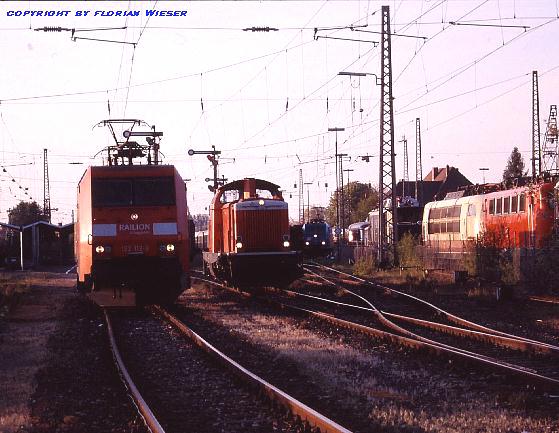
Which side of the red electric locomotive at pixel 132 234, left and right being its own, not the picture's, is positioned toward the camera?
front

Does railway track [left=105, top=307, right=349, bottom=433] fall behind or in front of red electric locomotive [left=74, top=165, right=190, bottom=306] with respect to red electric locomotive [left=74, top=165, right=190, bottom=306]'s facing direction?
in front

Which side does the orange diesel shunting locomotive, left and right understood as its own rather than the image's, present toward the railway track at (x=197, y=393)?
front

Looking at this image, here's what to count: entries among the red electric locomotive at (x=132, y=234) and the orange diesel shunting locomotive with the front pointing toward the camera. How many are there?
2

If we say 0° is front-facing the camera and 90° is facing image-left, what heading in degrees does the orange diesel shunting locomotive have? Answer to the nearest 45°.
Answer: approximately 0°

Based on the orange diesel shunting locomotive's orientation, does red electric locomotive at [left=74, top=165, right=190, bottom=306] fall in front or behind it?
in front

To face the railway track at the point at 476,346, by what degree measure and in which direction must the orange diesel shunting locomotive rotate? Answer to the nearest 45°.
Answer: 0° — it already faces it
